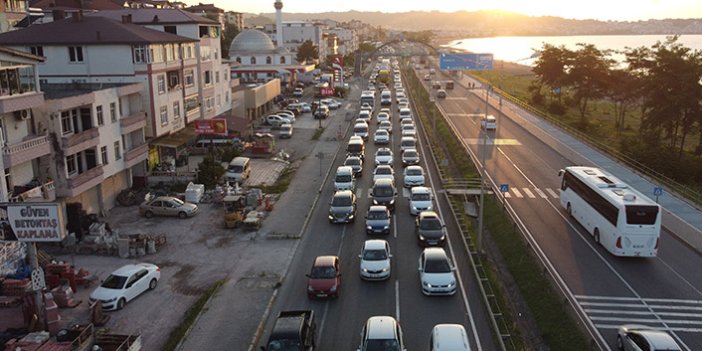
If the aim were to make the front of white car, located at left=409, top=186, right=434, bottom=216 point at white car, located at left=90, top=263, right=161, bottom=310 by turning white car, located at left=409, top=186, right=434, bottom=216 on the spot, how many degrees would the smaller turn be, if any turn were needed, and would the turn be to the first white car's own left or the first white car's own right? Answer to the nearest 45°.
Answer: approximately 45° to the first white car's own right

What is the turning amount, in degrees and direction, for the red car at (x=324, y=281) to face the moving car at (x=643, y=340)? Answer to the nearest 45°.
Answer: approximately 45° to its left

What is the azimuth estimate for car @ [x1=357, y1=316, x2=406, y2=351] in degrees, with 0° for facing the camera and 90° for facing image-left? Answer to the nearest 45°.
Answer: approximately 0°

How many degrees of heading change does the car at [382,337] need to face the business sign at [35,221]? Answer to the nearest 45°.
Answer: approximately 90° to its right

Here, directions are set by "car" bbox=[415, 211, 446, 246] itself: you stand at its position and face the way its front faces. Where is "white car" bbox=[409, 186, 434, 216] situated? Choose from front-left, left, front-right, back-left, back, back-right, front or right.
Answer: back

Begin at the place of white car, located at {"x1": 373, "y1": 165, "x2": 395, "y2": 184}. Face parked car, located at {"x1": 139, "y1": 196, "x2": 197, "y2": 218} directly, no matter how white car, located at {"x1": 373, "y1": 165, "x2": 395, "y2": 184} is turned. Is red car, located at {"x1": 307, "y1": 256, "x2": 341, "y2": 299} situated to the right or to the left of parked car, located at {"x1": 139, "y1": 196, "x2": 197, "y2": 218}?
left
